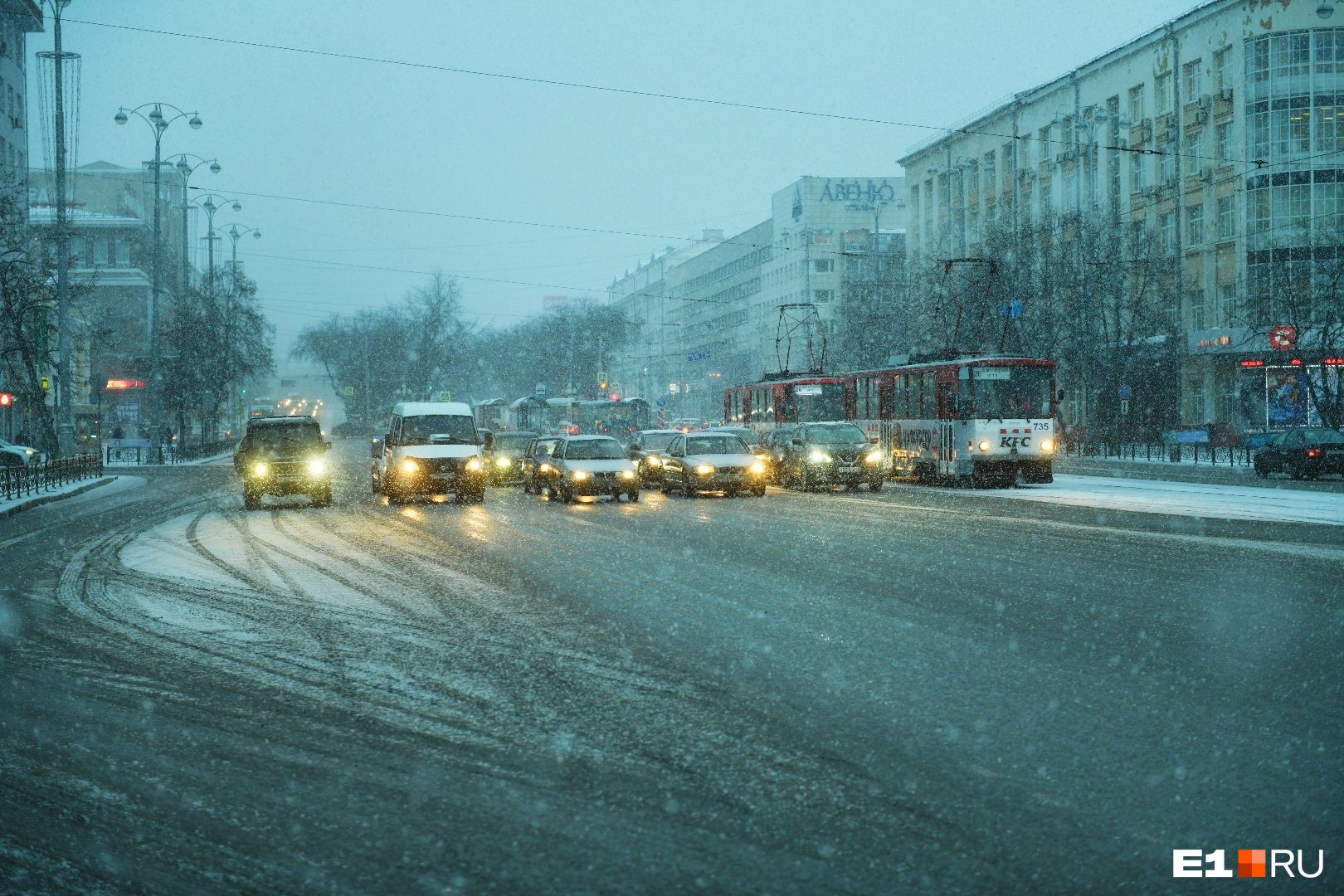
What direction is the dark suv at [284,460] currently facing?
toward the camera

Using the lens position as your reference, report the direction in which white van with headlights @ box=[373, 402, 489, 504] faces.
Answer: facing the viewer

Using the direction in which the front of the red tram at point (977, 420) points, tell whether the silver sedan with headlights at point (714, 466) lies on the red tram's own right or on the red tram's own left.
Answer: on the red tram's own right

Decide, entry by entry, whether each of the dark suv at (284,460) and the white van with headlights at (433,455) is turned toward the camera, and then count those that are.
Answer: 2

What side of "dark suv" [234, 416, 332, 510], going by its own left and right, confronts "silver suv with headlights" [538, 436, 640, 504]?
left

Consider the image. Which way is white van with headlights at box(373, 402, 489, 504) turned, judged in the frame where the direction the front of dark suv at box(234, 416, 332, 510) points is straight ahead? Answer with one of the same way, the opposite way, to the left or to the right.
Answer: the same way

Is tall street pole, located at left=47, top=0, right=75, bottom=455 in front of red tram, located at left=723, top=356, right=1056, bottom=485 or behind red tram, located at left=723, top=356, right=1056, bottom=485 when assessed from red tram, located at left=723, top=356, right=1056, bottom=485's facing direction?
behind

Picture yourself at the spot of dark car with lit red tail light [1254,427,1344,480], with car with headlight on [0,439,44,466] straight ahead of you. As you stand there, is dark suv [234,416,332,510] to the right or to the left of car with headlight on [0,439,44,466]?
left

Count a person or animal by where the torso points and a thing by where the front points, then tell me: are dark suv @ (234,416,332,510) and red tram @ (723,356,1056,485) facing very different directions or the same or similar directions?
same or similar directions

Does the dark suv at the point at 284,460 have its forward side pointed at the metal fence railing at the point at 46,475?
no

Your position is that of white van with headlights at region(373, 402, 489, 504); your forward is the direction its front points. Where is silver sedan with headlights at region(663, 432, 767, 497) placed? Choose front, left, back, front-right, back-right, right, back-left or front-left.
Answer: left

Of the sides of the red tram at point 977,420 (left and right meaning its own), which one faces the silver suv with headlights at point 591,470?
right

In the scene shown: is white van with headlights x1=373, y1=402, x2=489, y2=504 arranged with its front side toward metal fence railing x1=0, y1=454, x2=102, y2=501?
no

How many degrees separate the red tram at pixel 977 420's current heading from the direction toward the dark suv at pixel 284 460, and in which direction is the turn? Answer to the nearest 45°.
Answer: approximately 90° to its right

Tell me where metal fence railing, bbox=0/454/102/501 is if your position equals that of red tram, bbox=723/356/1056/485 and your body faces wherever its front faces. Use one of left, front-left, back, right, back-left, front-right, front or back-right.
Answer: back-right

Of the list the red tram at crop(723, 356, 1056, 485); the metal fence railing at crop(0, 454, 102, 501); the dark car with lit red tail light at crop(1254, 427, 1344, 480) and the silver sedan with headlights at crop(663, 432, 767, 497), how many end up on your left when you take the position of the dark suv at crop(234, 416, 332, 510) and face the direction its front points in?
3

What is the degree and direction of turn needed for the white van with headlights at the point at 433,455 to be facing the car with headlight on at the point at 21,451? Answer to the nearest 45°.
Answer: approximately 135° to its right

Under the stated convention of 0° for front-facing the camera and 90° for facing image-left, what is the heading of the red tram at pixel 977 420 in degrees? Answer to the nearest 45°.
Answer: approximately 315°

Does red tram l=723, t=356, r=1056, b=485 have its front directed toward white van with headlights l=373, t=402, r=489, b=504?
no

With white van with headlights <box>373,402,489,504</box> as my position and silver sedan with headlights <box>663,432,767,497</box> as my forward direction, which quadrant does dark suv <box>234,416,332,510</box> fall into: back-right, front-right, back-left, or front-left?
back-right
